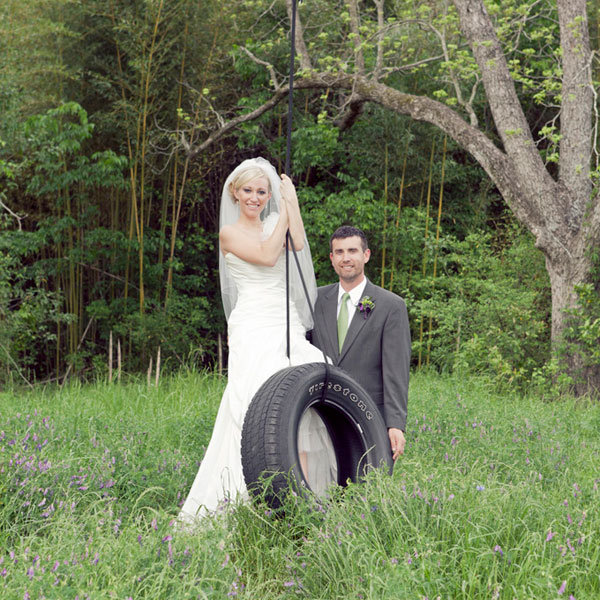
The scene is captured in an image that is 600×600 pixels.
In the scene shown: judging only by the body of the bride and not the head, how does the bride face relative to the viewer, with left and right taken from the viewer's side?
facing the viewer and to the right of the viewer

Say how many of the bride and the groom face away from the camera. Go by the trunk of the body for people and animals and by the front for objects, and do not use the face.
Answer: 0

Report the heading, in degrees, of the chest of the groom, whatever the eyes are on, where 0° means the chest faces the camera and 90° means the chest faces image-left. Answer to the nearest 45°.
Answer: approximately 45°

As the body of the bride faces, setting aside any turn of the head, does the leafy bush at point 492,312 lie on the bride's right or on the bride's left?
on the bride's left
